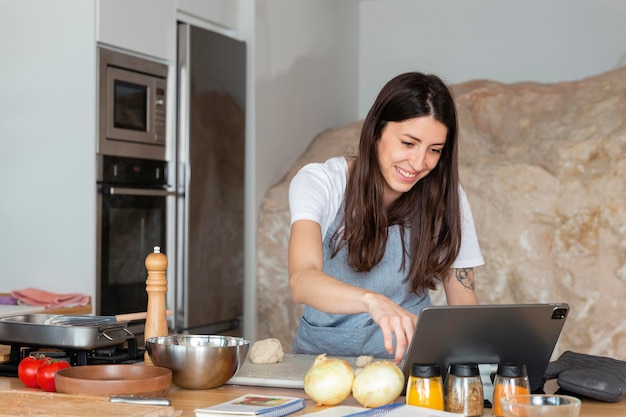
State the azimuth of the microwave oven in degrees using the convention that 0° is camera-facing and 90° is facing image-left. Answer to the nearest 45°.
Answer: approximately 315°

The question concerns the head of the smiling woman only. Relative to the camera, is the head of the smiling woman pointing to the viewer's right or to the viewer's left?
to the viewer's right

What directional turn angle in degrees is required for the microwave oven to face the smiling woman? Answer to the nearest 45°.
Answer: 0° — it already faces them

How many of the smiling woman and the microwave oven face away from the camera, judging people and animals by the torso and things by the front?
0

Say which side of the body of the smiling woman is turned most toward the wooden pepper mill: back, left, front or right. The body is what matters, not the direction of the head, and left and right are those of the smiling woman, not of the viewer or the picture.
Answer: right

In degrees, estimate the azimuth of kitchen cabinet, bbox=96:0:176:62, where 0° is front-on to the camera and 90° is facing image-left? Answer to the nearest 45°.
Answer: approximately 315°

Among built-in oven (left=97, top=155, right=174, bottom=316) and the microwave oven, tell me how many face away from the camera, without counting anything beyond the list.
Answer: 0

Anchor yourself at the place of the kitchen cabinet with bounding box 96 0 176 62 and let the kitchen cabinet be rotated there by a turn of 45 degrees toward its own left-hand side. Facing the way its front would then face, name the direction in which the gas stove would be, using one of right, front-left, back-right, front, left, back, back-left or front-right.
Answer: right

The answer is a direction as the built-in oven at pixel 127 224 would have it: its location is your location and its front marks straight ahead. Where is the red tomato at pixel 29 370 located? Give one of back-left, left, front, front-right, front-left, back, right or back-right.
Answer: front-right
